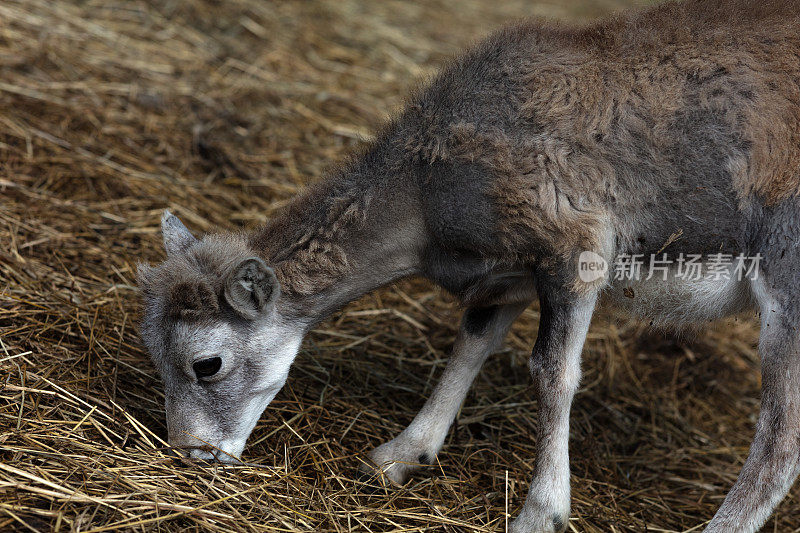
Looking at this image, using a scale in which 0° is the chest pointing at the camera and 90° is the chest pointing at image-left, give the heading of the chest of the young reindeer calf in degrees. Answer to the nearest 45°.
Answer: approximately 90°
